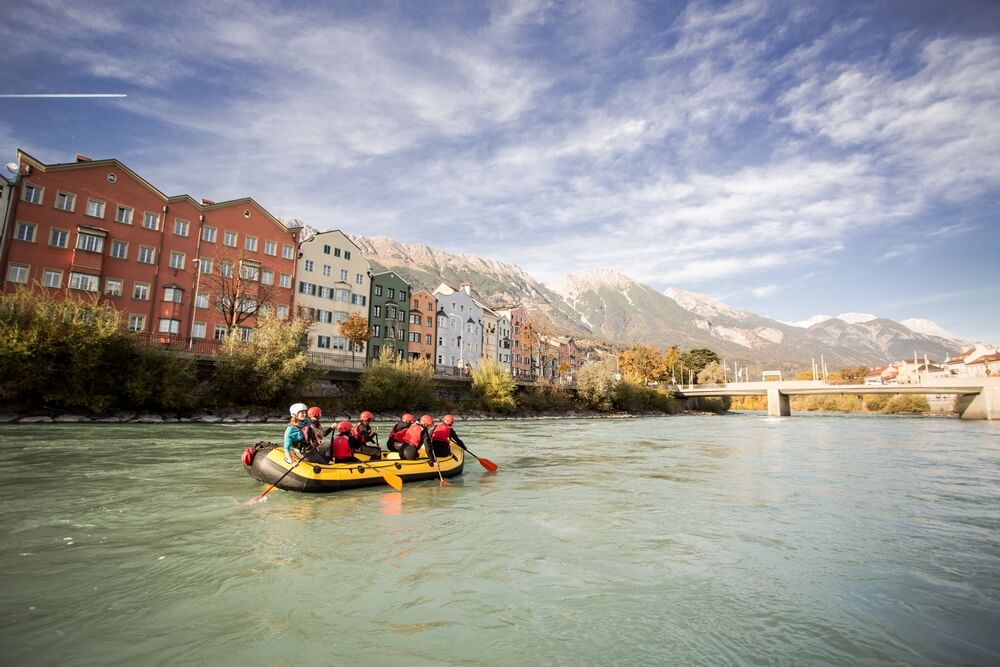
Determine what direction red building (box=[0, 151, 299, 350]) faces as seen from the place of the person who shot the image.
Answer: facing the viewer and to the right of the viewer

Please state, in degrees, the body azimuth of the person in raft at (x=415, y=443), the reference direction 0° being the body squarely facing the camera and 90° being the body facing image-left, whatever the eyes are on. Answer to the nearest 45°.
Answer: approximately 225°

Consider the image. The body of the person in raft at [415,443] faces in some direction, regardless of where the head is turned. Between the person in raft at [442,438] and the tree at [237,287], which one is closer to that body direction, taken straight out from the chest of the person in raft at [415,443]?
the person in raft

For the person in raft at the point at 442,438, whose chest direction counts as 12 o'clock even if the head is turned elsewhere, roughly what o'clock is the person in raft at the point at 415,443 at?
the person in raft at the point at 415,443 is roughly at 6 o'clock from the person in raft at the point at 442,438.

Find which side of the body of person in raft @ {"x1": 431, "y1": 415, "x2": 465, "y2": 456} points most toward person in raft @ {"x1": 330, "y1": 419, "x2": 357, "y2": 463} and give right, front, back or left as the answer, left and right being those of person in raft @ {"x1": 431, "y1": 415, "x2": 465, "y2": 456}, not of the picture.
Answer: back

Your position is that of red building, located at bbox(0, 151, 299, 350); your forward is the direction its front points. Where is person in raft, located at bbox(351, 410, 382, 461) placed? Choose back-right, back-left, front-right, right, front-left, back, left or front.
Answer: front-right

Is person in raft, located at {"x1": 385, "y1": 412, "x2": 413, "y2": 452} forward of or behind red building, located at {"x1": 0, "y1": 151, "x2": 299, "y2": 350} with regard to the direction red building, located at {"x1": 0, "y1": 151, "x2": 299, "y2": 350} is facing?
forward

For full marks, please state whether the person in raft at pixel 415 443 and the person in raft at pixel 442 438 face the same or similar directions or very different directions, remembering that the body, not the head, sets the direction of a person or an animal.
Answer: same or similar directions

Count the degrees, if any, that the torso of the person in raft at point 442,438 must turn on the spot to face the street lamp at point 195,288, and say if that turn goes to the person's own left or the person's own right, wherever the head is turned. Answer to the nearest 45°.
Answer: approximately 90° to the person's own left

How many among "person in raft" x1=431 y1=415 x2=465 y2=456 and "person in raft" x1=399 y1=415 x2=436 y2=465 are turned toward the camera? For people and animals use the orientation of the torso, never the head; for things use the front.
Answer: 0

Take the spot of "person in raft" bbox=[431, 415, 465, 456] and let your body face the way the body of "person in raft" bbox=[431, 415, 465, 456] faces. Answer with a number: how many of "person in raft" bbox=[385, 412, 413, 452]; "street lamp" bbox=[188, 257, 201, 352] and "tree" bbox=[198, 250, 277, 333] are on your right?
0

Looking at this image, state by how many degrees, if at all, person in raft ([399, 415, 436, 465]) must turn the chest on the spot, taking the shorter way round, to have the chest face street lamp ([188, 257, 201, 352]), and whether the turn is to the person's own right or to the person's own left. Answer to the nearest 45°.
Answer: approximately 90° to the person's own left

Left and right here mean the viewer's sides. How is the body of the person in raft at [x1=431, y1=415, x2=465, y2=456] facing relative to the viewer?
facing away from the viewer and to the right of the viewer
